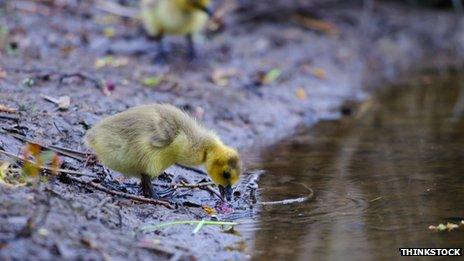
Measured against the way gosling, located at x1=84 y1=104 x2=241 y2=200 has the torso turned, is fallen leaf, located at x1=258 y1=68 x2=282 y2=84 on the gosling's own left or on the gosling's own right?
on the gosling's own left

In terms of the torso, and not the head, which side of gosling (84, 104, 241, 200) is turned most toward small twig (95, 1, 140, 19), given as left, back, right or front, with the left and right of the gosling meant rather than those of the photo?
left

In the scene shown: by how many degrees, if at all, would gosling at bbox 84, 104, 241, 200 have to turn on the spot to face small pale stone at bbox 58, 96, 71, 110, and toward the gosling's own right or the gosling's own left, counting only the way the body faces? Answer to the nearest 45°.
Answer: approximately 135° to the gosling's own left

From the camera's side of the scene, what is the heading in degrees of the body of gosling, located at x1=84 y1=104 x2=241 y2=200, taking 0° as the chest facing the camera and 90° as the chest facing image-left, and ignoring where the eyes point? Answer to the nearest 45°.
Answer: approximately 270°

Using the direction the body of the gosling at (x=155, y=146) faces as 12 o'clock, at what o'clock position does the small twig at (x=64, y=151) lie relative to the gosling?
The small twig is roughly at 7 o'clock from the gosling.

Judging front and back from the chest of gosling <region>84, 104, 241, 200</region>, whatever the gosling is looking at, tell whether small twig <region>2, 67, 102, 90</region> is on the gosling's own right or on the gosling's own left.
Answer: on the gosling's own left

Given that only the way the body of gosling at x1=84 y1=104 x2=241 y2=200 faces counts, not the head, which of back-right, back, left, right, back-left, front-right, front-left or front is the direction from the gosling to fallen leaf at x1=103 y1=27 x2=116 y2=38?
left

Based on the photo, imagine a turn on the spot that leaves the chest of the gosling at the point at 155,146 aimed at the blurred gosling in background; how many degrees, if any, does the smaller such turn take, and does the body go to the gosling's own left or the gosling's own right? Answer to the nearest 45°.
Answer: approximately 90° to the gosling's own left

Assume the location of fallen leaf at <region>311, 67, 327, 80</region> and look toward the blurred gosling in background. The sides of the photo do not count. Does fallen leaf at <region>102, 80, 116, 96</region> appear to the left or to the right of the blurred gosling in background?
left

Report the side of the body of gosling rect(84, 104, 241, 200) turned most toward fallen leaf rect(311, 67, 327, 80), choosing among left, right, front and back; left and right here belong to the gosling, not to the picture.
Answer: left

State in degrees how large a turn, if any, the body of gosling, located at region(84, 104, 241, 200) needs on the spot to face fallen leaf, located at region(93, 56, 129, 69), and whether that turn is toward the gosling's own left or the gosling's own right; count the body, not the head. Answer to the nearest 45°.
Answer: approximately 90° to the gosling's own left

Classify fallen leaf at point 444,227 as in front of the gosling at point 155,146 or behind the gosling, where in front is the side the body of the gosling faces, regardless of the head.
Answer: in front

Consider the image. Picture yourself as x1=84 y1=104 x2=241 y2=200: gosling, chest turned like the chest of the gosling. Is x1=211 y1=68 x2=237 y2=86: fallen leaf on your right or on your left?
on your left

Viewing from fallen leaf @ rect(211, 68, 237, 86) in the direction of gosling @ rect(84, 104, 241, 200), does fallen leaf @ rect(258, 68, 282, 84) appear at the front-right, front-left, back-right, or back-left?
back-left
